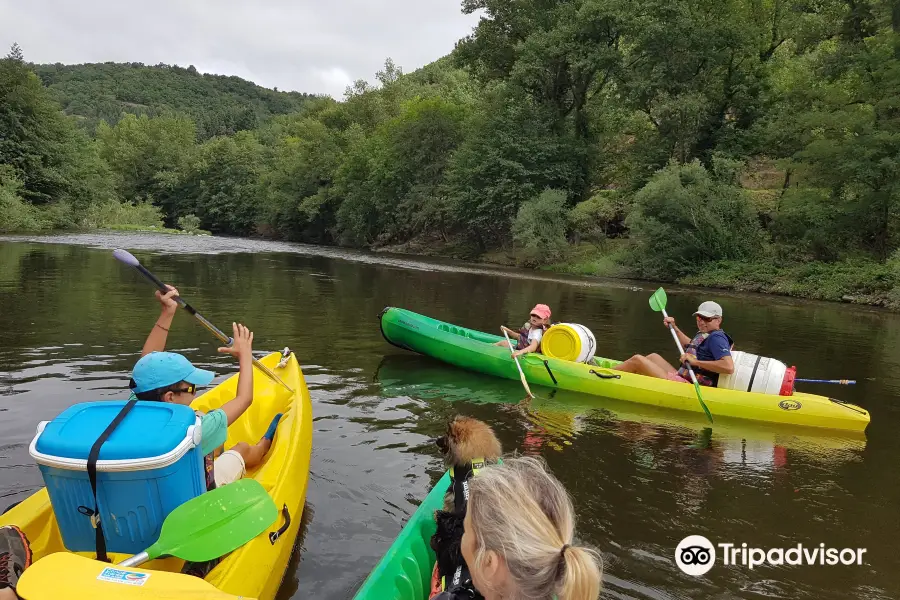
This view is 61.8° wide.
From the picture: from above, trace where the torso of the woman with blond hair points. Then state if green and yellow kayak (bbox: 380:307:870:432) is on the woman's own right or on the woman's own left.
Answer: on the woman's own right

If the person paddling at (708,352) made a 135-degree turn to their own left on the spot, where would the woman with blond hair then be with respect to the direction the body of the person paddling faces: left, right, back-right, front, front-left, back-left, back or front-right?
front-right

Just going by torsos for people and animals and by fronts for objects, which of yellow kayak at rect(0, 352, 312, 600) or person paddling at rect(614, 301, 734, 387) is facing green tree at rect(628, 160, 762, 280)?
the yellow kayak

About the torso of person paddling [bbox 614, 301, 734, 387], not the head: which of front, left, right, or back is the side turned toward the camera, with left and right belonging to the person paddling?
left

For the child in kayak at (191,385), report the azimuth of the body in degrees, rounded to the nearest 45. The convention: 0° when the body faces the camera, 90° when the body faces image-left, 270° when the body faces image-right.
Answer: approximately 225°

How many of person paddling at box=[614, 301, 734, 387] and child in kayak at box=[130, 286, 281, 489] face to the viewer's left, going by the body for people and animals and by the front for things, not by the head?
1

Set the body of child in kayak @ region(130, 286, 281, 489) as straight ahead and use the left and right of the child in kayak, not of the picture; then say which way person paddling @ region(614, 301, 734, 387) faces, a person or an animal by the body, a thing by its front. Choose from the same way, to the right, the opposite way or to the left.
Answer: to the left

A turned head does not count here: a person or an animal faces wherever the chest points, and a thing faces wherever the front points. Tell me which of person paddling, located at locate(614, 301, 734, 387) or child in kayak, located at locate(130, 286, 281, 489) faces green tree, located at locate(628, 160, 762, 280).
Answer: the child in kayak

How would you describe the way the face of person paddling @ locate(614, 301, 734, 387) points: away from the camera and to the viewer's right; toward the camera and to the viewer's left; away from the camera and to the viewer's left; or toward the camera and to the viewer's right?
toward the camera and to the viewer's left

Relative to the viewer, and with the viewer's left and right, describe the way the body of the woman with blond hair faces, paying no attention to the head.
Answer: facing away from the viewer and to the left of the viewer

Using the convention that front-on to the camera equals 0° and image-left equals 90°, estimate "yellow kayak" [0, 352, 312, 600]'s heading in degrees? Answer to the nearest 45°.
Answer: approximately 225°

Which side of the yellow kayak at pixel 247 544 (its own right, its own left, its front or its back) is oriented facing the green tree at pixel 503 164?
front
